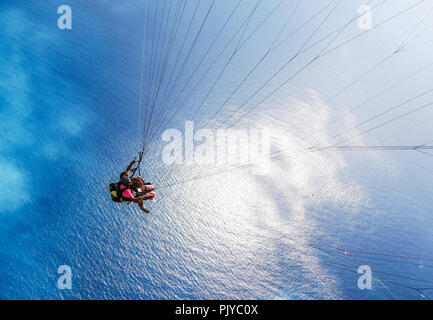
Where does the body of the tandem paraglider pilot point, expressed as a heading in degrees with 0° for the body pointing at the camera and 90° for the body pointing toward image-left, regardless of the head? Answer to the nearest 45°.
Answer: approximately 270°
